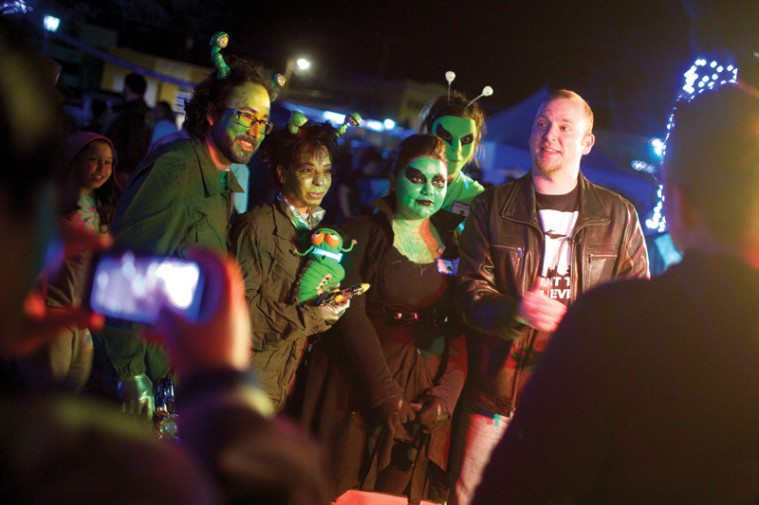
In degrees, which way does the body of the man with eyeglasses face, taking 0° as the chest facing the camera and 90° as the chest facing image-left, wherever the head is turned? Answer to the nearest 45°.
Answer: approximately 315°

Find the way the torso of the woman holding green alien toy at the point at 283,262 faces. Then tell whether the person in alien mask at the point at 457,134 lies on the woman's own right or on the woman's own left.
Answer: on the woman's own left

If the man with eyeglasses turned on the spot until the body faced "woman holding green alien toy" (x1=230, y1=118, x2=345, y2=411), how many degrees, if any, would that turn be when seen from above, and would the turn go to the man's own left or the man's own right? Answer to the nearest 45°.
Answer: approximately 90° to the man's own left

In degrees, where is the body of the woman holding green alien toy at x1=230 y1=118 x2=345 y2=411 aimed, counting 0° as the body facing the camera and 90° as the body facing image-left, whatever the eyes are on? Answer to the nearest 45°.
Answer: approximately 315°

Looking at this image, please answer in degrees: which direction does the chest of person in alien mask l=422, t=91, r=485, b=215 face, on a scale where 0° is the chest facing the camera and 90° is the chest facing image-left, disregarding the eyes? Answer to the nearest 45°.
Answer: approximately 0°

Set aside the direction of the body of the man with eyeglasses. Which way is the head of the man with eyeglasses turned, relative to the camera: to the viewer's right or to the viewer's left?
to the viewer's right

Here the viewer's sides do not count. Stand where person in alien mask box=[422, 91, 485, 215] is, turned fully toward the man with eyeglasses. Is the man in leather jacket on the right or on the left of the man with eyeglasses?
left

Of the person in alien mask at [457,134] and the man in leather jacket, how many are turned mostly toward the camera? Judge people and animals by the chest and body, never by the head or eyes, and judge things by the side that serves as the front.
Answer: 2
